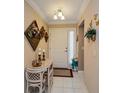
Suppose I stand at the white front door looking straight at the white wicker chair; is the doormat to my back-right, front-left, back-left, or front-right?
front-left

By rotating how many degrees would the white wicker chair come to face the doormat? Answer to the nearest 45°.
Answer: approximately 45° to its right

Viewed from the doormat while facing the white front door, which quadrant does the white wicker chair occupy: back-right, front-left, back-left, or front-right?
back-left
